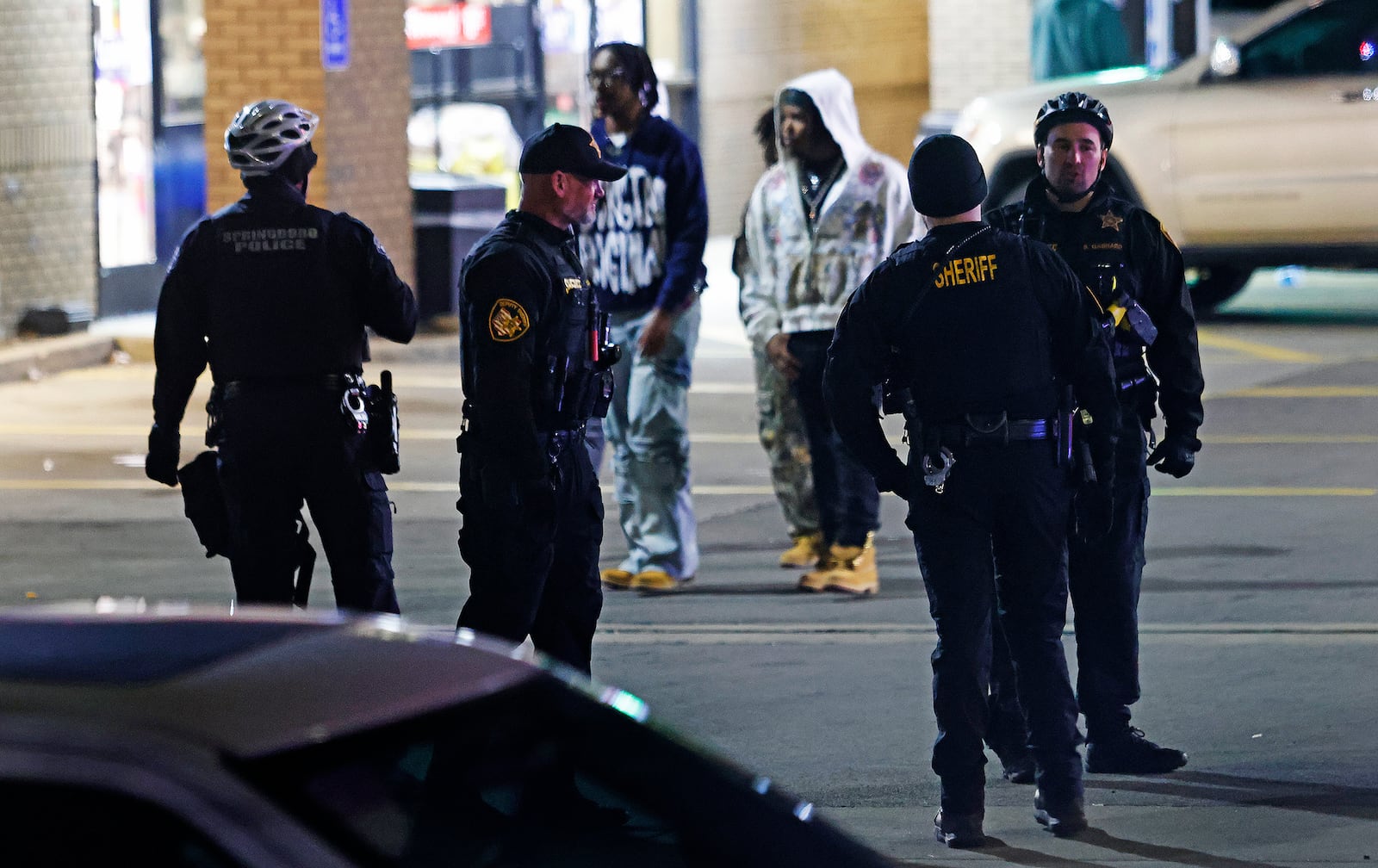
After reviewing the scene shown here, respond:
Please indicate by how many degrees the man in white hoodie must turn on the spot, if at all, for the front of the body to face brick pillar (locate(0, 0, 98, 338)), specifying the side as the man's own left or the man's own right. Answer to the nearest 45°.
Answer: approximately 90° to the man's own right

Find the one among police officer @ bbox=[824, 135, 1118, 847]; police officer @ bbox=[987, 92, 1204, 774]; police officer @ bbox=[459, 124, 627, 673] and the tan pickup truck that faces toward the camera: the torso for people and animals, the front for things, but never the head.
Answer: police officer @ bbox=[987, 92, 1204, 774]

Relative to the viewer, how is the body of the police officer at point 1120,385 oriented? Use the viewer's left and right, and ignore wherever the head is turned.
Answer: facing the viewer

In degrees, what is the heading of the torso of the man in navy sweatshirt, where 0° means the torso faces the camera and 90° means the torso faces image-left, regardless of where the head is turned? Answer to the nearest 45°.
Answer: approximately 45°

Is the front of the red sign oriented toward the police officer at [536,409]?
yes

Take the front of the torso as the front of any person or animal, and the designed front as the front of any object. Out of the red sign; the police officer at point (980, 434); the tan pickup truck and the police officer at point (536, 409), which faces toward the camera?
the red sign

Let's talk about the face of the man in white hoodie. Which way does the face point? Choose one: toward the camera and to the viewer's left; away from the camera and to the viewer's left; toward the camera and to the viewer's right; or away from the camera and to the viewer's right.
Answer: toward the camera and to the viewer's left

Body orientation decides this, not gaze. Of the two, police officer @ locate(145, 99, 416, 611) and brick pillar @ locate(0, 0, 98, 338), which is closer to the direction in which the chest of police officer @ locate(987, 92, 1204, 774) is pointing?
the police officer

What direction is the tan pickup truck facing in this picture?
to the viewer's left

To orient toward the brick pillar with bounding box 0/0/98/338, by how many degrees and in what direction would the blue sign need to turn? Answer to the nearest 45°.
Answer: approximately 90° to its right

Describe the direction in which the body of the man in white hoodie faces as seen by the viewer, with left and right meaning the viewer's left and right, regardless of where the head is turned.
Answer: facing the viewer and to the left of the viewer

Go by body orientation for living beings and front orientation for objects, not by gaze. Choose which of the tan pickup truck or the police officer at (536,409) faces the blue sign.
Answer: the tan pickup truck

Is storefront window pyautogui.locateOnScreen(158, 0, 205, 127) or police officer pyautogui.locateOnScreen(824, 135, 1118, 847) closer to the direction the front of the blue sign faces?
the police officer

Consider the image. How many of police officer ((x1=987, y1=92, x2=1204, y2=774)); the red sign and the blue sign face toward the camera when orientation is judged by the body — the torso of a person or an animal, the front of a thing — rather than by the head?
3

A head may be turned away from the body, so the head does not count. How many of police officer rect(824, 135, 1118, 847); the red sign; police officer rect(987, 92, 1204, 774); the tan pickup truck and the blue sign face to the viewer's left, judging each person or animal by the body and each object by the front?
1
